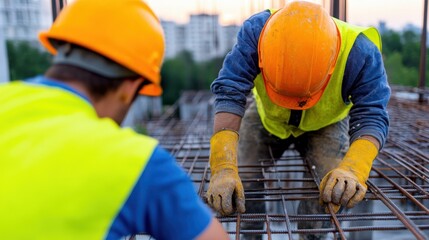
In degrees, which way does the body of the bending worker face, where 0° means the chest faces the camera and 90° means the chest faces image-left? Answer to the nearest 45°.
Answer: approximately 0°

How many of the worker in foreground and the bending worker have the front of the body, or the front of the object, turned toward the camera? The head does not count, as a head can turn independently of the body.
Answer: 1

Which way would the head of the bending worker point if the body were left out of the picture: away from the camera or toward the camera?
toward the camera

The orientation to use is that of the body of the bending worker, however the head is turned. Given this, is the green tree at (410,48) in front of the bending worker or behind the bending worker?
behind

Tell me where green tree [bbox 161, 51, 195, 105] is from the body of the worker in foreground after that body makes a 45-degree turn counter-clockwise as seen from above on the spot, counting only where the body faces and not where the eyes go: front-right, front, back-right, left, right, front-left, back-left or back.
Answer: front

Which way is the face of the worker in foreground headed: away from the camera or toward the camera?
away from the camera

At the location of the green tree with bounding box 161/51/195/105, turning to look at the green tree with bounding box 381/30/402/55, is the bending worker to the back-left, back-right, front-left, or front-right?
front-right

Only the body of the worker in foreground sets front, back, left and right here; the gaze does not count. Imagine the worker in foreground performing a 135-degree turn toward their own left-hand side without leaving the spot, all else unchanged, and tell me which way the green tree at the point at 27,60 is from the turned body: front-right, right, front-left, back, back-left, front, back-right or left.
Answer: right

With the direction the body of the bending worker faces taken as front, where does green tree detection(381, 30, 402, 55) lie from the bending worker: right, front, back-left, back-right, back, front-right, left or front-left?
back

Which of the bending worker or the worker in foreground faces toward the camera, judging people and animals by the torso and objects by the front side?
the bending worker

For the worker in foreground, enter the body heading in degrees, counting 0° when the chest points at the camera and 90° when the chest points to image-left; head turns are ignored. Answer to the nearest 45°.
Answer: approximately 225°

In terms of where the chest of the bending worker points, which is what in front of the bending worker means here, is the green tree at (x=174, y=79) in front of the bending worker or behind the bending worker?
behind
